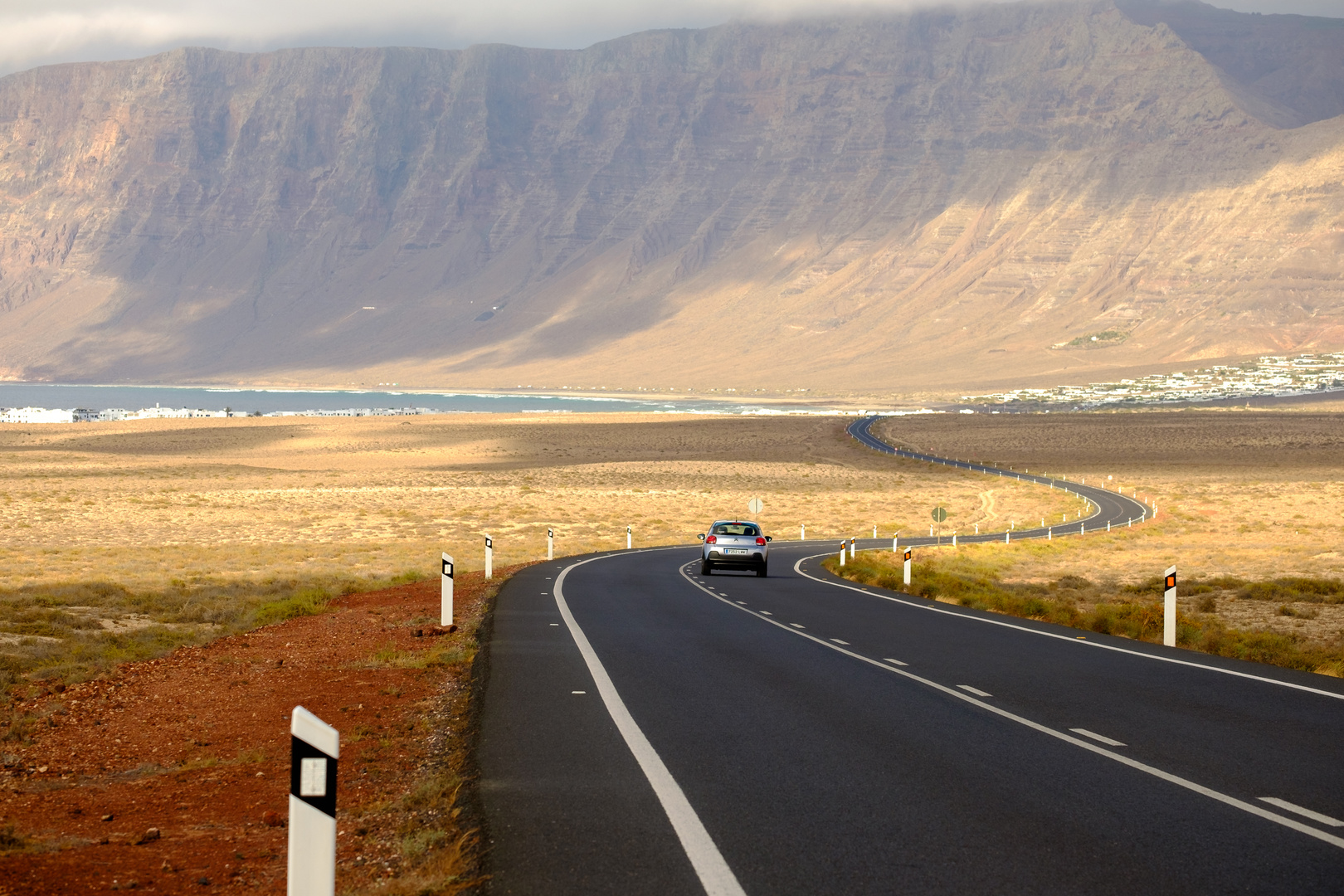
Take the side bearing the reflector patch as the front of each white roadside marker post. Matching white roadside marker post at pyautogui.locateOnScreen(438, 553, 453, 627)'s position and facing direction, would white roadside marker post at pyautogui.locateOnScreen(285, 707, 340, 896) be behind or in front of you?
in front

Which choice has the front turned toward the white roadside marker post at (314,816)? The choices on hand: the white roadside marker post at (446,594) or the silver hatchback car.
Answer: the white roadside marker post at (446,594)

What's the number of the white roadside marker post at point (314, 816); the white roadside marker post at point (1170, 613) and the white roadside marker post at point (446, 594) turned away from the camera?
0

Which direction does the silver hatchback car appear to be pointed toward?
away from the camera

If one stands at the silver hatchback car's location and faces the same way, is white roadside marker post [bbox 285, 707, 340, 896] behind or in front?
behind

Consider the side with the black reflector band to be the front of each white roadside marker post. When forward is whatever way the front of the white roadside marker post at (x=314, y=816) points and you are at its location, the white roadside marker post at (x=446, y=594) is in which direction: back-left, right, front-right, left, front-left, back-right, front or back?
back

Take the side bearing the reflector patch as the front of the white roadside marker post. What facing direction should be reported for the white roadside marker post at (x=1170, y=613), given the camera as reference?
facing the viewer

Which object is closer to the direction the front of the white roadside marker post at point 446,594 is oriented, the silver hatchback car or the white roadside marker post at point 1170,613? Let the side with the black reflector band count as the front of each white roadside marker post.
the white roadside marker post

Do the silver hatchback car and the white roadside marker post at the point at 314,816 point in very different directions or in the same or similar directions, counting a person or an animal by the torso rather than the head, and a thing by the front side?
very different directions

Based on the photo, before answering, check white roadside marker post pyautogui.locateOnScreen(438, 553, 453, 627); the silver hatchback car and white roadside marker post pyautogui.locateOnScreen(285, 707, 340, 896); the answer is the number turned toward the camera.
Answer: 2

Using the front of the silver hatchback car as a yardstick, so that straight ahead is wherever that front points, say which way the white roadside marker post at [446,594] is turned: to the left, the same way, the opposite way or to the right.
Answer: the opposite way

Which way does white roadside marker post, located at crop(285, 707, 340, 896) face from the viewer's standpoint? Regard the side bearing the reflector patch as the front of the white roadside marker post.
toward the camera

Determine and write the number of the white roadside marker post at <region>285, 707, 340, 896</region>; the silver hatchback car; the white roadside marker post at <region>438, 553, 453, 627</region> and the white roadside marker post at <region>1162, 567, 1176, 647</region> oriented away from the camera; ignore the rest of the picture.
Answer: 1

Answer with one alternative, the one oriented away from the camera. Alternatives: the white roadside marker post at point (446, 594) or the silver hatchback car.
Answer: the silver hatchback car
